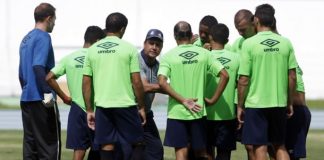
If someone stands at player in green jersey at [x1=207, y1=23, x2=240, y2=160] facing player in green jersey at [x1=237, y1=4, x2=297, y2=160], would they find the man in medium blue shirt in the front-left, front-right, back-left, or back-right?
back-right

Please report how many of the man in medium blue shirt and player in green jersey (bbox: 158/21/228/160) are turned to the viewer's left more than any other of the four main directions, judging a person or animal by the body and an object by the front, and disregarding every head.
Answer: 0

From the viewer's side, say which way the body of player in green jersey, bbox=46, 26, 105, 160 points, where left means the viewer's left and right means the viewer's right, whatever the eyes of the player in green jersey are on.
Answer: facing away from the viewer and to the right of the viewer

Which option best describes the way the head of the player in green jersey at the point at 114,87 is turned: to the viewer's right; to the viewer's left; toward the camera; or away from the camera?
away from the camera
